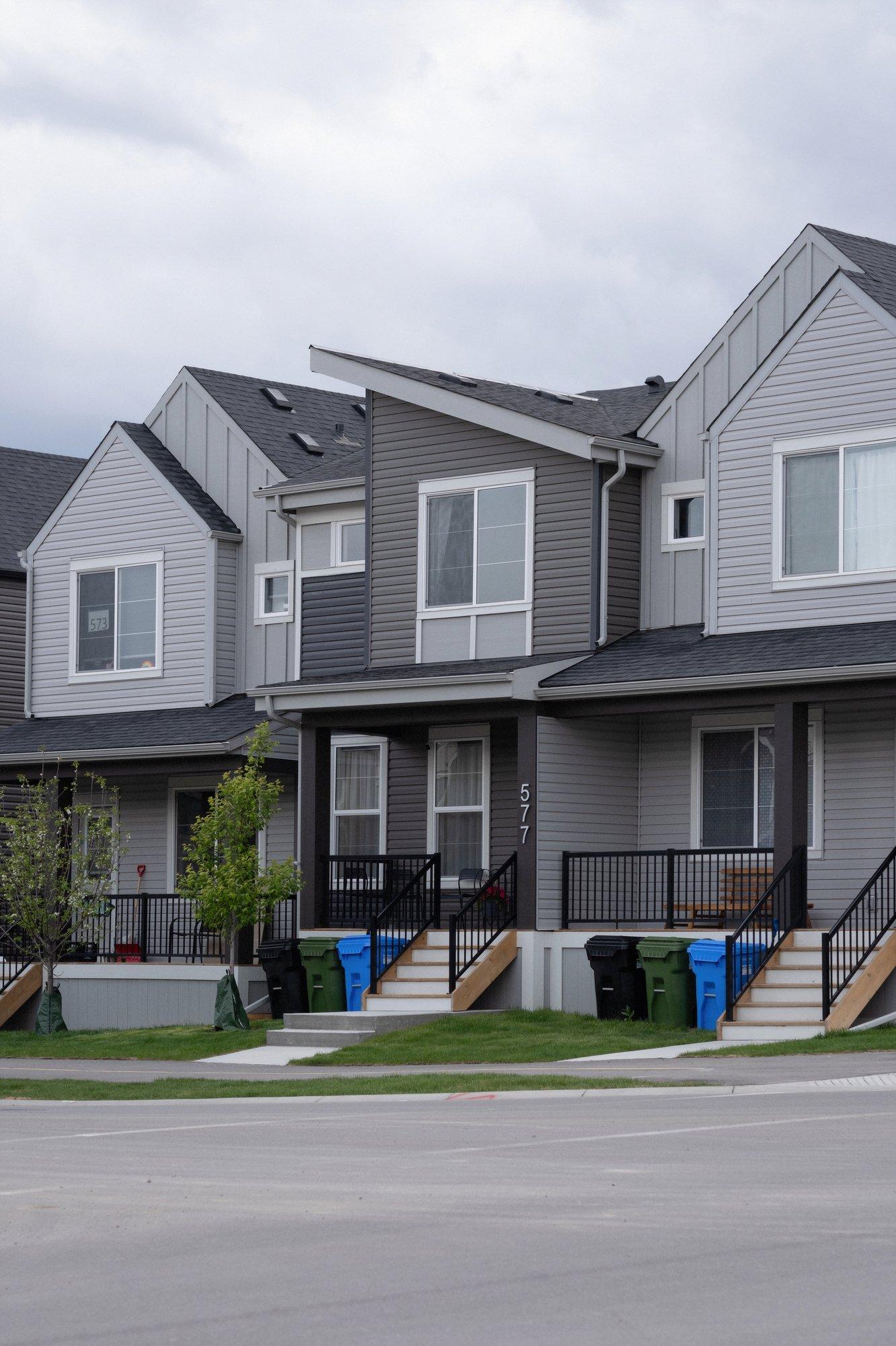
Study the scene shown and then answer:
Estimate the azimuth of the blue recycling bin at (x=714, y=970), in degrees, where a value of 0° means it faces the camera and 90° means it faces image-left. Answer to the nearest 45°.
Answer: approximately 45°

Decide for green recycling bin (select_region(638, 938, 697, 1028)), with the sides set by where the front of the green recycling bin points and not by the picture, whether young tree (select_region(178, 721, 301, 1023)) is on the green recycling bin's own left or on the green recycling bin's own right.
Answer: on the green recycling bin's own right

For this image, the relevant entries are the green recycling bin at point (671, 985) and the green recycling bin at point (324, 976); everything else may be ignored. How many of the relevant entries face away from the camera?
0

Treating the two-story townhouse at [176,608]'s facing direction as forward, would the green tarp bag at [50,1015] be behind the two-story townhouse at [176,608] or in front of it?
in front

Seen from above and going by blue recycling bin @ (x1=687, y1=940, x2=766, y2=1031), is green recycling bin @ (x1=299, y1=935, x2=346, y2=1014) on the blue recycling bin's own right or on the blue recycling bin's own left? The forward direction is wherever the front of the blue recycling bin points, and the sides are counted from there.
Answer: on the blue recycling bin's own right

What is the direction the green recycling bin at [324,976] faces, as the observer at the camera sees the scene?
facing the viewer and to the left of the viewer

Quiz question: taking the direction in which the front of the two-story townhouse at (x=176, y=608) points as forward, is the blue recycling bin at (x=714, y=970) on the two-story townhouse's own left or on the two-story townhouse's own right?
on the two-story townhouse's own left

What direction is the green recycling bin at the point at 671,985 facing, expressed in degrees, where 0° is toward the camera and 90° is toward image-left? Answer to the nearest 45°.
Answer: approximately 45°

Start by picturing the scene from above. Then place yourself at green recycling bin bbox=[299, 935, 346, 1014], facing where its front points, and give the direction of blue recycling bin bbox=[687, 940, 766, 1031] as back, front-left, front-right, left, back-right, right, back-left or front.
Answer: left

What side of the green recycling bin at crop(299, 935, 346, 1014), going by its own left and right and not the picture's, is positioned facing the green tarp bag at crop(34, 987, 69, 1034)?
right
